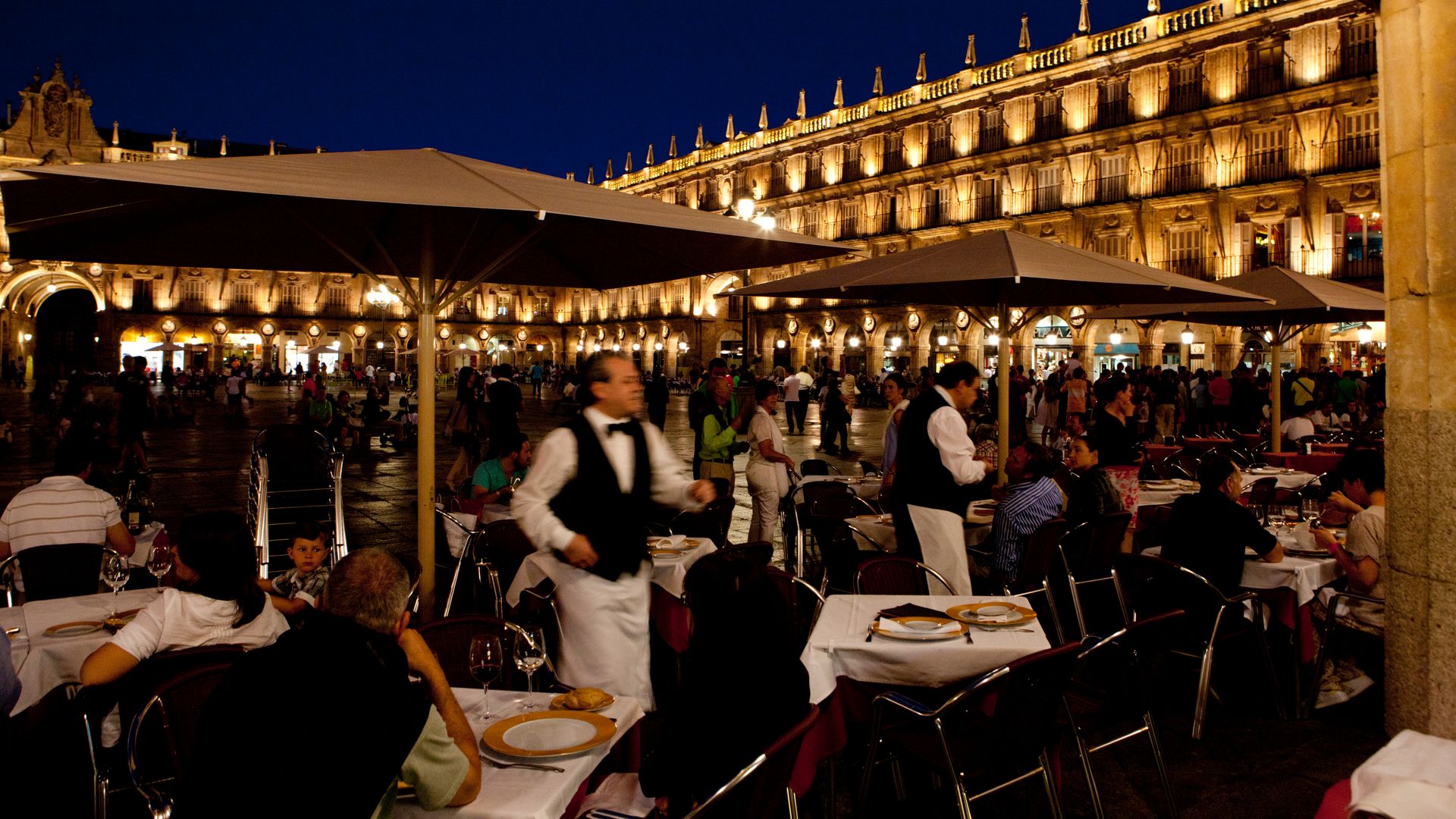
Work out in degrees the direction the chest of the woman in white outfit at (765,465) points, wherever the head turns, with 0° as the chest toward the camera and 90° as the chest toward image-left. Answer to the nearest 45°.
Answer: approximately 270°

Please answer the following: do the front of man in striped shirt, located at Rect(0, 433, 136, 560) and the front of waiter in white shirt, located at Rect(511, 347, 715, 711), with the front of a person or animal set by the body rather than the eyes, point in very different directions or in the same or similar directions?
very different directions

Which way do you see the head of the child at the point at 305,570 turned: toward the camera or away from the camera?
toward the camera

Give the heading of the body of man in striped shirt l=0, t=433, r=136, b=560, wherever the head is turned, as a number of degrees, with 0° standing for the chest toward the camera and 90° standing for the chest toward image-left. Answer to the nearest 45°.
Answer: approximately 180°

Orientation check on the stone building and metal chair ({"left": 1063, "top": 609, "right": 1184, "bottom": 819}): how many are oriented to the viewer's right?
0

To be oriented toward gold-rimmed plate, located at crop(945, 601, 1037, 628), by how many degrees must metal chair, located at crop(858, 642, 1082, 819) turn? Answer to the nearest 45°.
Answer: approximately 45° to its right

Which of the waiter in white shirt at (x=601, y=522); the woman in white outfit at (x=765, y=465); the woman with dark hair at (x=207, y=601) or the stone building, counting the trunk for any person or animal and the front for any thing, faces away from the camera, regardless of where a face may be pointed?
the woman with dark hair

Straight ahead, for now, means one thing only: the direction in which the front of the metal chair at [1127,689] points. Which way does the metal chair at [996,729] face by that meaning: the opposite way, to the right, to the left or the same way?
the same way

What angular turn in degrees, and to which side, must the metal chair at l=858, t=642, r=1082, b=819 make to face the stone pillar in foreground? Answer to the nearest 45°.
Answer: approximately 135° to its right

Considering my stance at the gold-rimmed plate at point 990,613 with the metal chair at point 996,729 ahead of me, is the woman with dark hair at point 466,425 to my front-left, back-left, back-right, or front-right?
back-right

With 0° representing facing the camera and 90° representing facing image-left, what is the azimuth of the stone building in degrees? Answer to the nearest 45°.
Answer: approximately 45°

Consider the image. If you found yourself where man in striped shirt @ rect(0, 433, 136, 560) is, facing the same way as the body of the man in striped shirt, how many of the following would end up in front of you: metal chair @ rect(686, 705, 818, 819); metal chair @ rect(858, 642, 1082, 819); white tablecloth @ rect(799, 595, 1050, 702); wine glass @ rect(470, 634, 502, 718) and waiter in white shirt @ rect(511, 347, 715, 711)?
0

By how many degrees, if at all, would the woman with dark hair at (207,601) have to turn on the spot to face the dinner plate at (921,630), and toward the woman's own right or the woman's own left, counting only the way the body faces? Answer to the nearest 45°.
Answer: approximately 90° to the woman's own right

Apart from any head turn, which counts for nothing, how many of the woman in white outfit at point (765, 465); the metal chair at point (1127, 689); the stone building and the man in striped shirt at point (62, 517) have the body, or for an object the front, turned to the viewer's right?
1

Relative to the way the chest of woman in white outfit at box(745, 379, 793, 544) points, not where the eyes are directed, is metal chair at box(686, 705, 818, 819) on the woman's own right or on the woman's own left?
on the woman's own right

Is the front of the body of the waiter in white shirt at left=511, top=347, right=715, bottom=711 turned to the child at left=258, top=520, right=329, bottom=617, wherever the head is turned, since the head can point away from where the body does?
no

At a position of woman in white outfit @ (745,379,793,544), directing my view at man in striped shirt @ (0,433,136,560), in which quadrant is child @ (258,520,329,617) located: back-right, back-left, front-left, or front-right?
front-left

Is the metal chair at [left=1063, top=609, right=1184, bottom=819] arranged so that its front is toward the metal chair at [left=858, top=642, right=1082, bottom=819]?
no

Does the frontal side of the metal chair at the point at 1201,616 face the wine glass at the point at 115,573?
no
